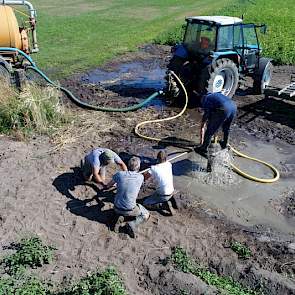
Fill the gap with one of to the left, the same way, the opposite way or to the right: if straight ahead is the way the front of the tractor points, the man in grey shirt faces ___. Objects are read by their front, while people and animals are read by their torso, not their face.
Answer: to the right

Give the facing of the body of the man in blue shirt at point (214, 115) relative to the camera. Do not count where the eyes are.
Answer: to the viewer's left

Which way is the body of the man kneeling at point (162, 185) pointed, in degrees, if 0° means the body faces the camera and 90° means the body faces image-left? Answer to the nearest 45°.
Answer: approximately 135°

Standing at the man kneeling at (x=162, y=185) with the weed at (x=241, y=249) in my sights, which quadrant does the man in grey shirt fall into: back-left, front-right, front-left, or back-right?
back-right

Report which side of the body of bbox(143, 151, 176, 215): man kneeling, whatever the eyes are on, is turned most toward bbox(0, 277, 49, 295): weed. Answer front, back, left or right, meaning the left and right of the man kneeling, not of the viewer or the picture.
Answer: left

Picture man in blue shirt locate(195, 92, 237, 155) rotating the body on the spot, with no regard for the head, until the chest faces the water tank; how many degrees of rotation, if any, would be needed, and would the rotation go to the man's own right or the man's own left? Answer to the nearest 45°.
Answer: approximately 45° to the man's own right
